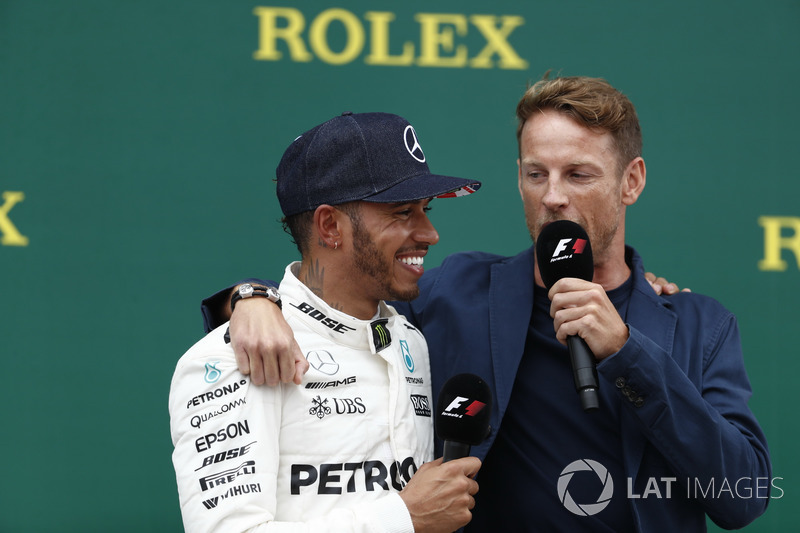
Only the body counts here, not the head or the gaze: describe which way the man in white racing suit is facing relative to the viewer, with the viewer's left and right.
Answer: facing the viewer and to the right of the viewer

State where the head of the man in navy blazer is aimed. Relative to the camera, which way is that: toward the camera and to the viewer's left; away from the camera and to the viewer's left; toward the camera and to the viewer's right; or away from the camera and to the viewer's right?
toward the camera and to the viewer's left

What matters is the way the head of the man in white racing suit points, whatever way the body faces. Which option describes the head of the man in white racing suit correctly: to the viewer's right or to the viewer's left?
to the viewer's right

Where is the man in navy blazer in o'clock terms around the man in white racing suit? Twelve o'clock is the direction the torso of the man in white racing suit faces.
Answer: The man in navy blazer is roughly at 10 o'clock from the man in white racing suit.
